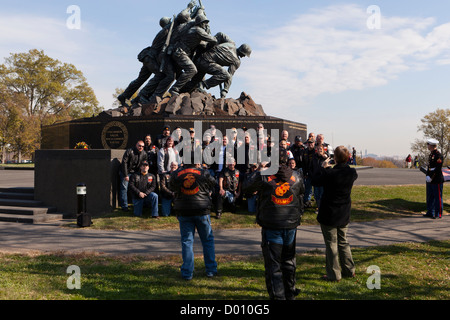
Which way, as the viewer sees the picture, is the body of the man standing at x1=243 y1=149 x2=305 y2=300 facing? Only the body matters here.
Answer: away from the camera

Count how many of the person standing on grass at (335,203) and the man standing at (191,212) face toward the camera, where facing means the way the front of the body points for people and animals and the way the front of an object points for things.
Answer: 0

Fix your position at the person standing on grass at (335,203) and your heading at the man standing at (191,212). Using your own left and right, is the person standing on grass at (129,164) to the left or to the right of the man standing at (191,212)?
right

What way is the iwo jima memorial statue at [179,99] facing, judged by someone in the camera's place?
facing to the right of the viewer

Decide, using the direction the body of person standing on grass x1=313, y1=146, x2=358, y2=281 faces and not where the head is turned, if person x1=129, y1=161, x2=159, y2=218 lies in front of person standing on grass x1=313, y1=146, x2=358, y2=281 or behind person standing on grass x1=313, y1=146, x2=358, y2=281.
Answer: in front

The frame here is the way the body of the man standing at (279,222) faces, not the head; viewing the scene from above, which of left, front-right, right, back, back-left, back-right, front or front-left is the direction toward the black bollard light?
front-left

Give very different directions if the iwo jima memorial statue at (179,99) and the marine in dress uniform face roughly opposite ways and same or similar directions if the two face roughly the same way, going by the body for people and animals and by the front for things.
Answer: very different directions

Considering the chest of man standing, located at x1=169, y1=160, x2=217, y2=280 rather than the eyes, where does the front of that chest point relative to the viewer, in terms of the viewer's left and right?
facing away from the viewer

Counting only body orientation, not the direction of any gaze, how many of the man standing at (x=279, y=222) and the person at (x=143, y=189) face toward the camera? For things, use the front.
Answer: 1

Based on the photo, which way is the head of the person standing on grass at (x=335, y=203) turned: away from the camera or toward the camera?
away from the camera
